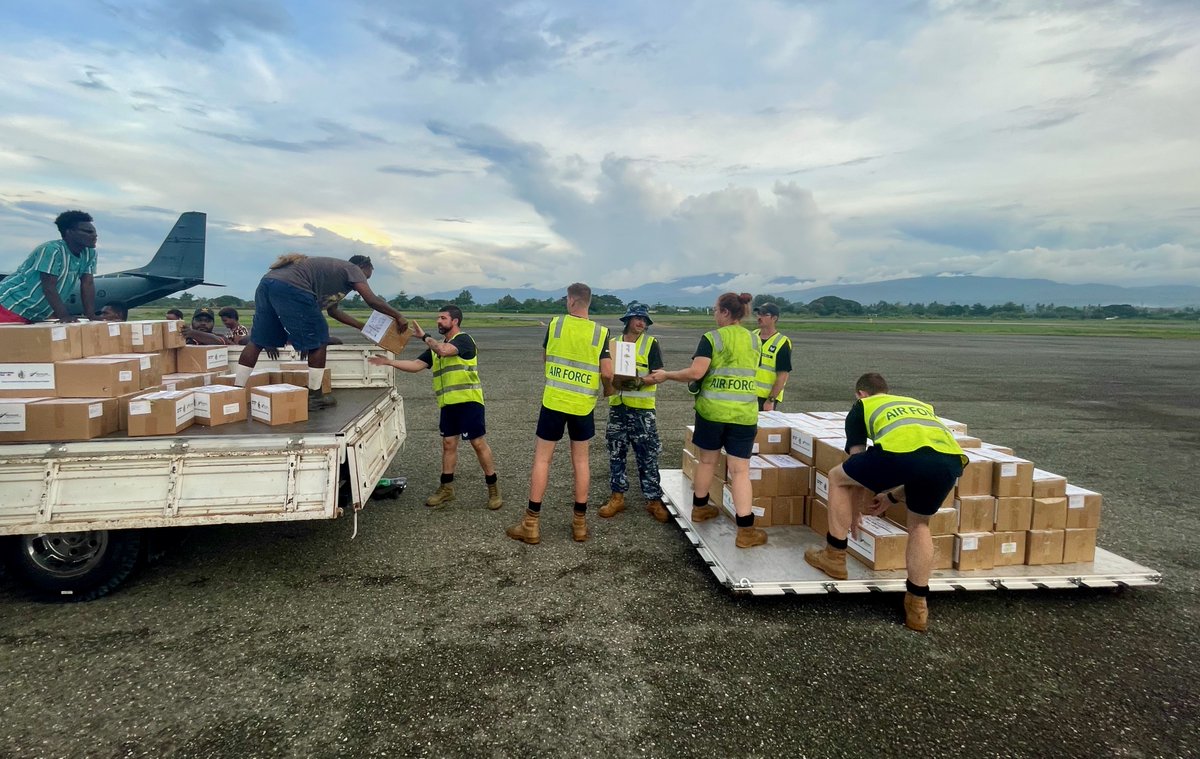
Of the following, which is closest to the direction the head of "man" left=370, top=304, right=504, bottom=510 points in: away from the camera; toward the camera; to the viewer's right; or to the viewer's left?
to the viewer's left

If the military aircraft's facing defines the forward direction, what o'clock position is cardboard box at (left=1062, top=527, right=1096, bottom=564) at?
The cardboard box is roughly at 9 o'clock from the military aircraft.

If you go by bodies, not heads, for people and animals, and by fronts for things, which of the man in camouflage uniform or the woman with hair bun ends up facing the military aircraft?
the woman with hair bun

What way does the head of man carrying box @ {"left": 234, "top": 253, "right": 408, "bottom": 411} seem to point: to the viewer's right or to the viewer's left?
to the viewer's right

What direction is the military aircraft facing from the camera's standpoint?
to the viewer's left

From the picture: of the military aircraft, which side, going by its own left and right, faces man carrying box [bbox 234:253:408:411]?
left

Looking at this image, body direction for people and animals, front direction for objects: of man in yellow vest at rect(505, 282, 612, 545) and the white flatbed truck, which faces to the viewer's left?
the white flatbed truck

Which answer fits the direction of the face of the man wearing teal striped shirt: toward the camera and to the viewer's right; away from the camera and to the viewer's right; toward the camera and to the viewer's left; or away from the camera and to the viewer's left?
toward the camera and to the viewer's right

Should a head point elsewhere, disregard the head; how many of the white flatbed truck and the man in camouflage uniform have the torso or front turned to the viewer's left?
1

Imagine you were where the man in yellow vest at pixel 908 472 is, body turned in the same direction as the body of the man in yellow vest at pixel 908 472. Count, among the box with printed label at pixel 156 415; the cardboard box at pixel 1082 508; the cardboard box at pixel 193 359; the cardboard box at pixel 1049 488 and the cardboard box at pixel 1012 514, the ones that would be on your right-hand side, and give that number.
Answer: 3

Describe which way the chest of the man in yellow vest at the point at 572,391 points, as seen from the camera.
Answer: away from the camera

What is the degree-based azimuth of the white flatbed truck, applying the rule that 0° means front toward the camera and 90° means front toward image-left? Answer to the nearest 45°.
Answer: approximately 90°
